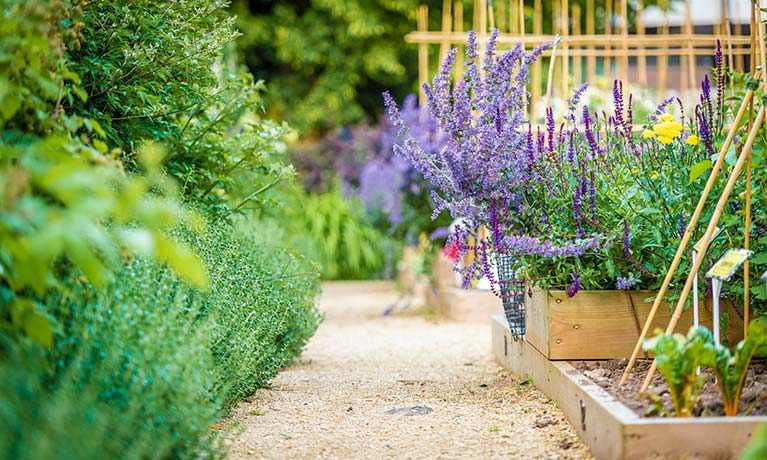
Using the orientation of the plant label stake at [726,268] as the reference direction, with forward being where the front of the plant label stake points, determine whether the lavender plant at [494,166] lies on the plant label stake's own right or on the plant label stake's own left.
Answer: on the plant label stake's own right

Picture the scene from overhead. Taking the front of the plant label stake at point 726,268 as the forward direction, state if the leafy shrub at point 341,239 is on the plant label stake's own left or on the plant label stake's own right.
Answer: on the plant label stake's own right

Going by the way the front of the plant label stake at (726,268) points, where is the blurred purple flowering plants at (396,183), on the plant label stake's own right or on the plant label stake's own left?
on the plant label stake's own right

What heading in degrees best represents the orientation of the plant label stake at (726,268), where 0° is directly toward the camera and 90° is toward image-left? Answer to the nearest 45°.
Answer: approximately 45°
